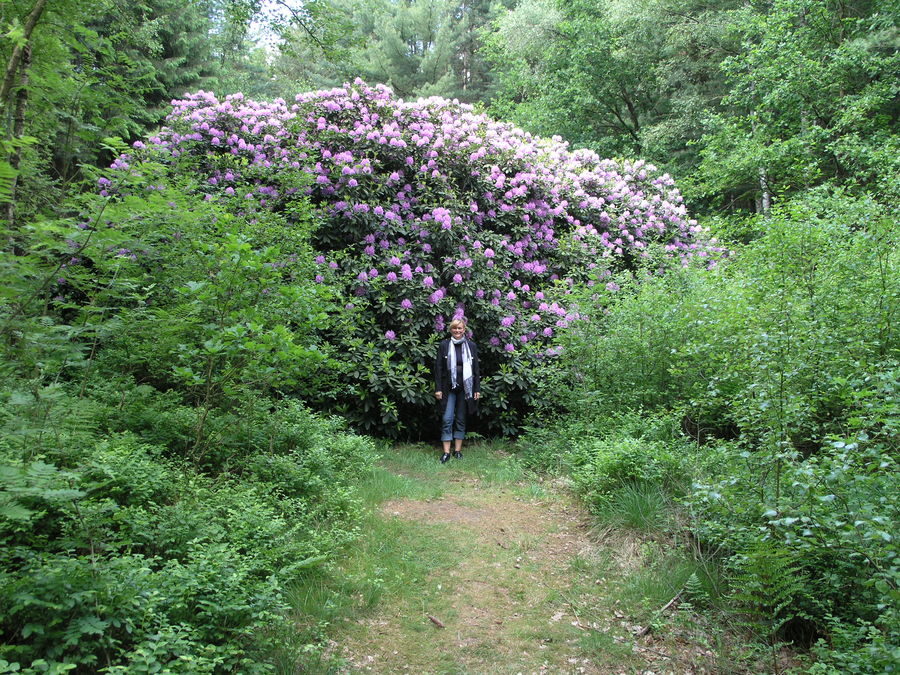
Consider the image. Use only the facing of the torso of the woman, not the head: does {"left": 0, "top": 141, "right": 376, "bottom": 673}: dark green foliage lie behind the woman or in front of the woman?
in front

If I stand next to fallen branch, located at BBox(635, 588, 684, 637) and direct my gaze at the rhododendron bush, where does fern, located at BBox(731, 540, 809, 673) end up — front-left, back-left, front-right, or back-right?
back-right

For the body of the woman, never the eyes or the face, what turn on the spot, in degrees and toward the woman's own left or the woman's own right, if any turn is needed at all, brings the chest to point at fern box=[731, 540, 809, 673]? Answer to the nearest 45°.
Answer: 0° — they already face it

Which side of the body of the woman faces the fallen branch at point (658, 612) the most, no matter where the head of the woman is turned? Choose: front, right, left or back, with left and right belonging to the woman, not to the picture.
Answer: front

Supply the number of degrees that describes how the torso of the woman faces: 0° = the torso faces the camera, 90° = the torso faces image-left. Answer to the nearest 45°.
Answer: approximately 0°
